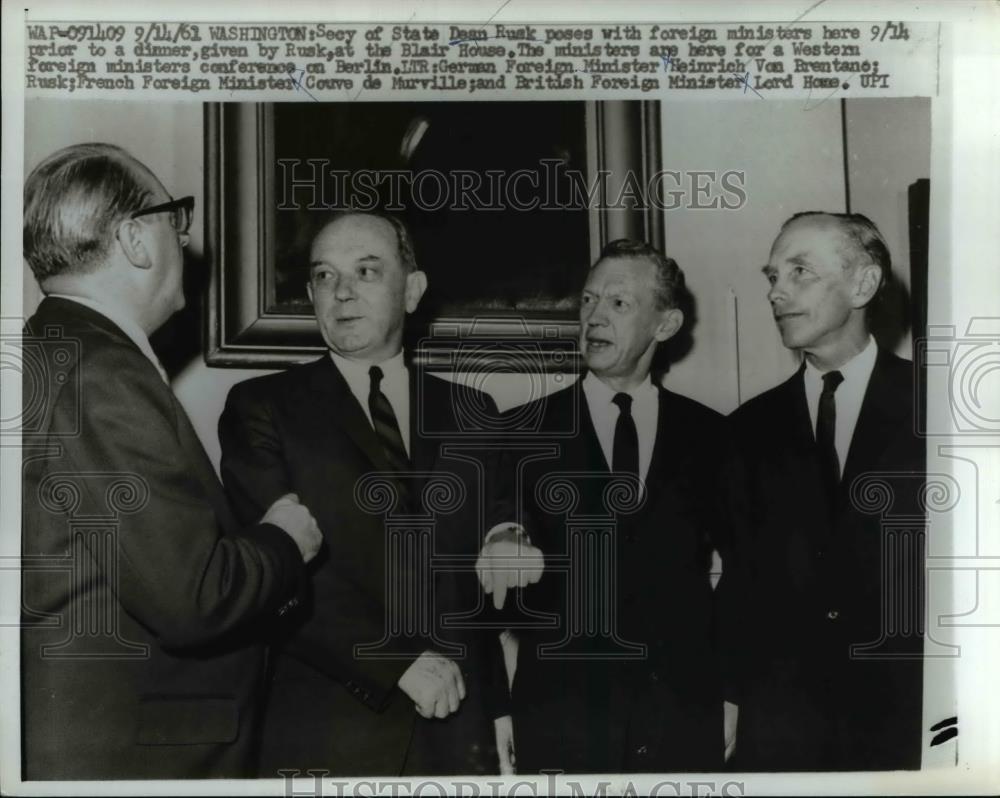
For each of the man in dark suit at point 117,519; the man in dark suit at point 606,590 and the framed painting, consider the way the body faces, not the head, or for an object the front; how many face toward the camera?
2

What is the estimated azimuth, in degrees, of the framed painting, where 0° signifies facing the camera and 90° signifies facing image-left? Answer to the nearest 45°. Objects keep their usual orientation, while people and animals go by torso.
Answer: approximately 0°

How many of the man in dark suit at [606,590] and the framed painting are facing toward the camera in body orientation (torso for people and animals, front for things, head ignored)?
2

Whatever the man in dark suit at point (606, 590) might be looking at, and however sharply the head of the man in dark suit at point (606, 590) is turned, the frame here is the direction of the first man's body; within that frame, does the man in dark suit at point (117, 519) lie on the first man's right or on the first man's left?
on the first man's right

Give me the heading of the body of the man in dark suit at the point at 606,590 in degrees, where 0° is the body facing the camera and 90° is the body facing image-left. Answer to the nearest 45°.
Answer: approximately 0°

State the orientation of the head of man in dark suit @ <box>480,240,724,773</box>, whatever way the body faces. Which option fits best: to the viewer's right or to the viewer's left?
to the viewer's left
